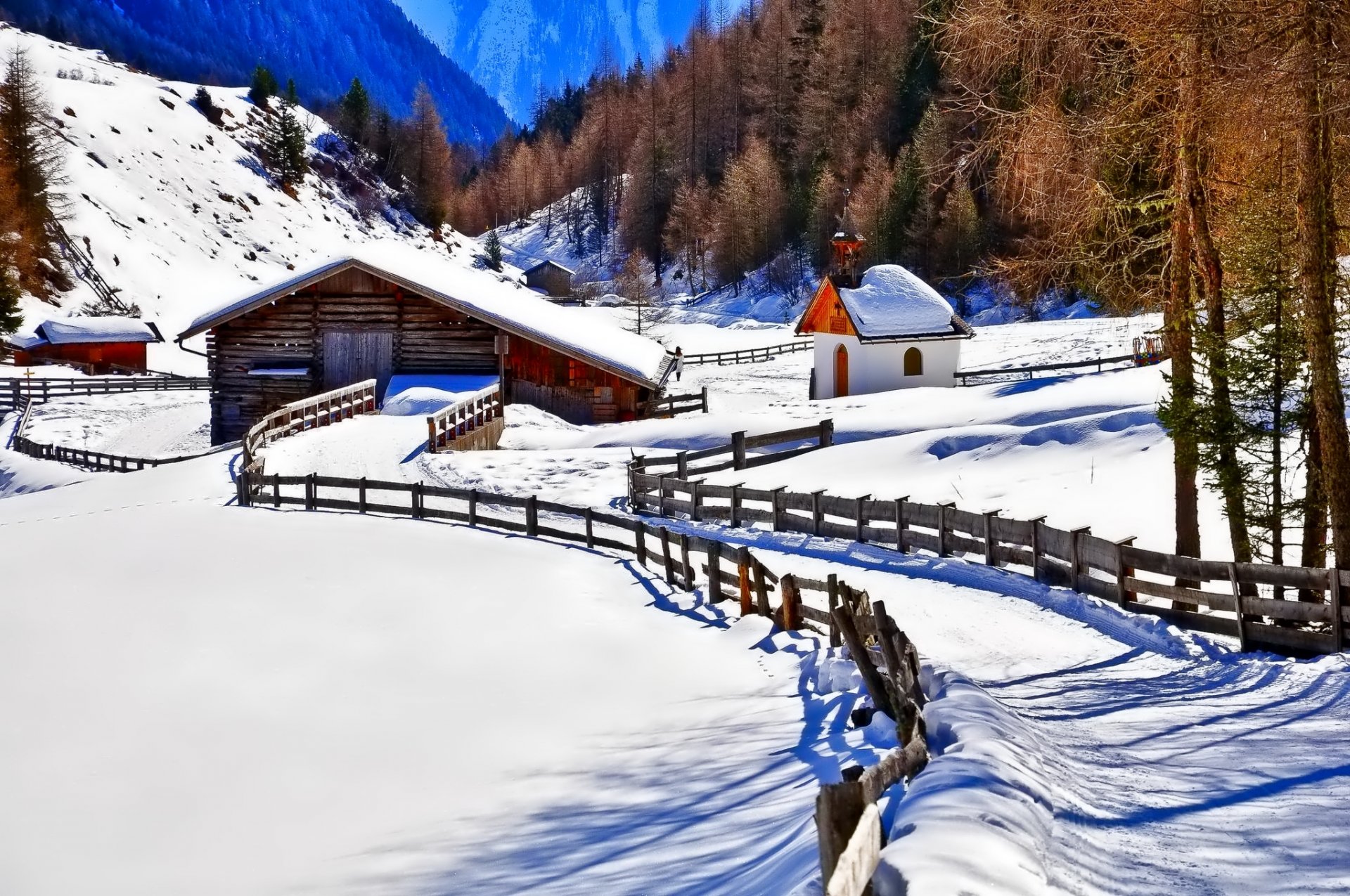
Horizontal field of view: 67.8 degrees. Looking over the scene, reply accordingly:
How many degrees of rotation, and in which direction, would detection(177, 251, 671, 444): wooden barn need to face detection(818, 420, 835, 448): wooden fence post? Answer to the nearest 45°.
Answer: approximately 45° to its left

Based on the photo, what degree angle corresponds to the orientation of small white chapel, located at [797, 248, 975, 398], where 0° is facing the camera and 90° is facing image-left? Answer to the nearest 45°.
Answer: approximately 45°

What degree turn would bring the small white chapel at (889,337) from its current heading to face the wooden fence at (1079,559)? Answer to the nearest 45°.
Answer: approximately 45° to its left

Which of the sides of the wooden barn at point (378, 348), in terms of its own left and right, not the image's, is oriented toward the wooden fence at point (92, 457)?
right

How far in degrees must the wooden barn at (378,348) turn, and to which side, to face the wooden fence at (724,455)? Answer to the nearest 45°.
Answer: approximately 45° to its left

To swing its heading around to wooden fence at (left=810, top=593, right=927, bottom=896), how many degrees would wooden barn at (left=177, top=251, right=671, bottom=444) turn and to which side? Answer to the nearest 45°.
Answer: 0° — it already faces it

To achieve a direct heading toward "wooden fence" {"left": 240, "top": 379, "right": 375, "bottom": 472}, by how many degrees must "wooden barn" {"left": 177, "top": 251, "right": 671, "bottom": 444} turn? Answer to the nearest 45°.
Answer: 0° — it already faces it

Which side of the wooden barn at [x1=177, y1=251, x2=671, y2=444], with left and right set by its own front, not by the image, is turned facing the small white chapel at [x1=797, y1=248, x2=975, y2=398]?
left
